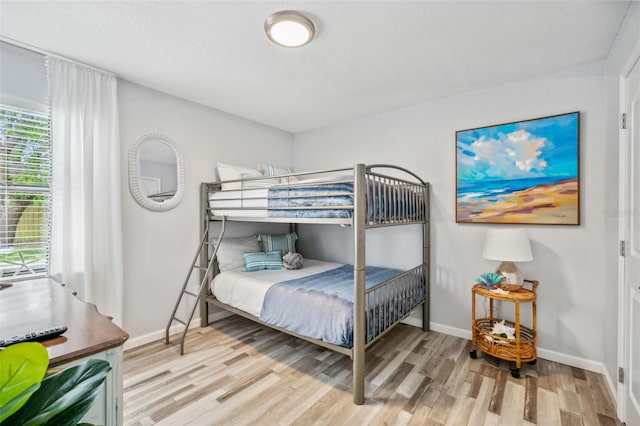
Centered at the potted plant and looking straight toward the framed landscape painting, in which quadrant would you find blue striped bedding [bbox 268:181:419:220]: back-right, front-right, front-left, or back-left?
front-left

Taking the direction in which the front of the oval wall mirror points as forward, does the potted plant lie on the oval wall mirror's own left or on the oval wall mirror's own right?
on the oval wall mirror's own right

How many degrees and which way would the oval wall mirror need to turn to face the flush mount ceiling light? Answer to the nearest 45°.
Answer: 0° — it already faces it

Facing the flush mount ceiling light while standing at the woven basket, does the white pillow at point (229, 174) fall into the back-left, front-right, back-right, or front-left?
front-right

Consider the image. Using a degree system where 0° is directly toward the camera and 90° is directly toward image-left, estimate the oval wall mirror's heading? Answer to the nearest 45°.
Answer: approximately 315°

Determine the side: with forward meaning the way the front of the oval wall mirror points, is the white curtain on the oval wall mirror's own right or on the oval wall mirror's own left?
on the oval wall mirror's own right

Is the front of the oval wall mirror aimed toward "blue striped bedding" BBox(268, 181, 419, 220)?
yes

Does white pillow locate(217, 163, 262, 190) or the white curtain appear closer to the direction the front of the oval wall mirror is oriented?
the white pillow

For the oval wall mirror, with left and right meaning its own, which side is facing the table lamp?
front

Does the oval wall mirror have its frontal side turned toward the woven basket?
yes
